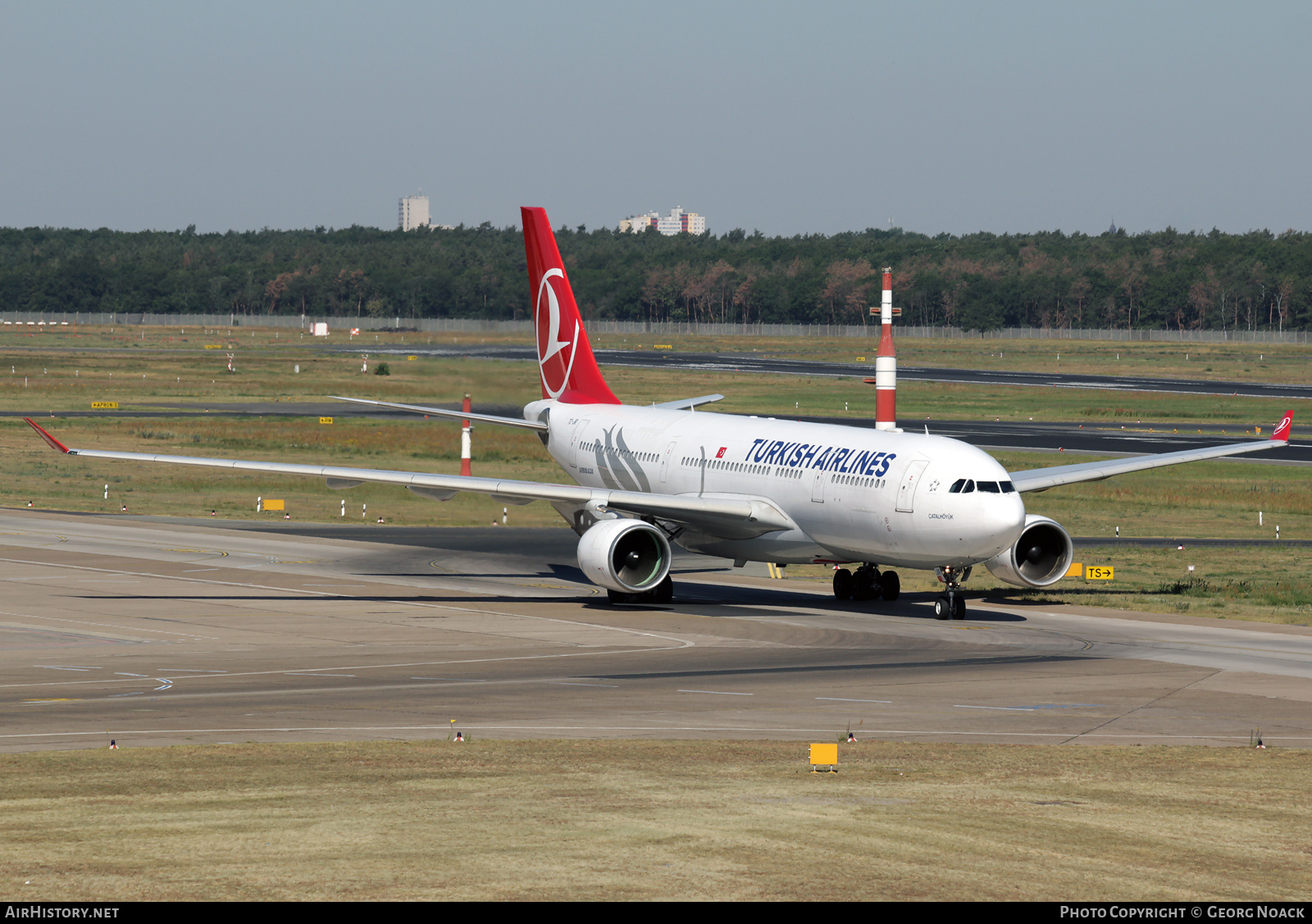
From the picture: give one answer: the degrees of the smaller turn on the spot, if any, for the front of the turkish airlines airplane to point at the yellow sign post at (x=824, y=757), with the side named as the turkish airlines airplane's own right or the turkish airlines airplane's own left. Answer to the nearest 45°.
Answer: approximately 45° to the turkish airlines airplane's own right
